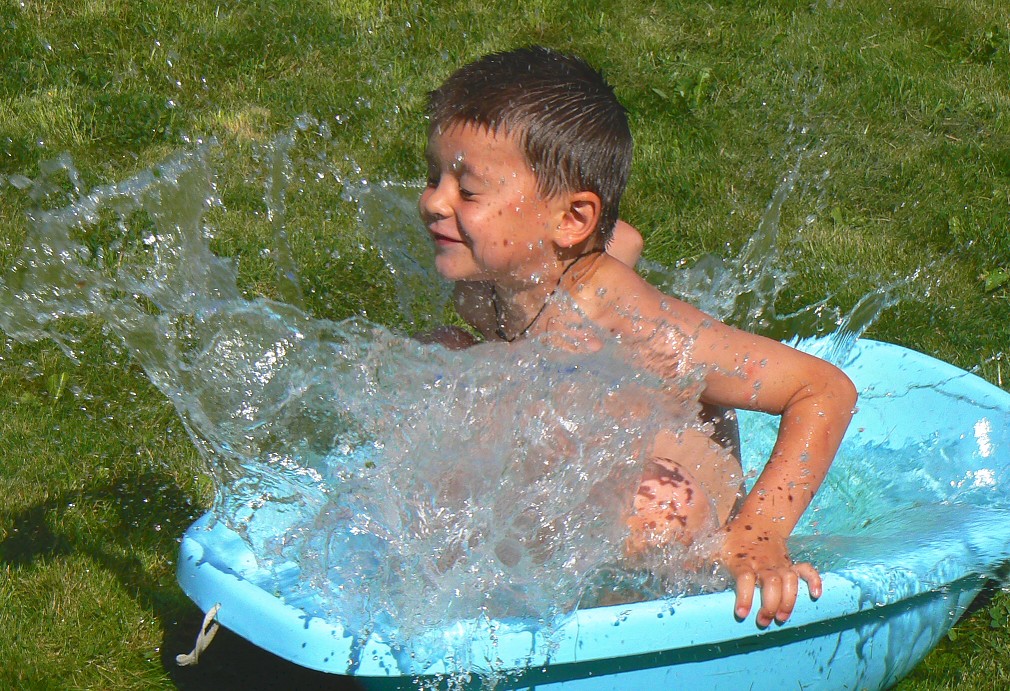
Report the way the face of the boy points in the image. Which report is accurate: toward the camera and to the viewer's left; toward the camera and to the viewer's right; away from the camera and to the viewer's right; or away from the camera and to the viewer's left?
toward the camera and to the viewer's left

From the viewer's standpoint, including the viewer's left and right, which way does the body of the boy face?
facing the viewer and to the left of the viewer
